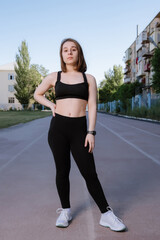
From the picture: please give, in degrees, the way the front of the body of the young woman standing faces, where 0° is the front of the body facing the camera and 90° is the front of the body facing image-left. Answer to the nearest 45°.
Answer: approximately 0°

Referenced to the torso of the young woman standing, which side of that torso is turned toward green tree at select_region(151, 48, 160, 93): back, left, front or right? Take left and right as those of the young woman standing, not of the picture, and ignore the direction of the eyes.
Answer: back
